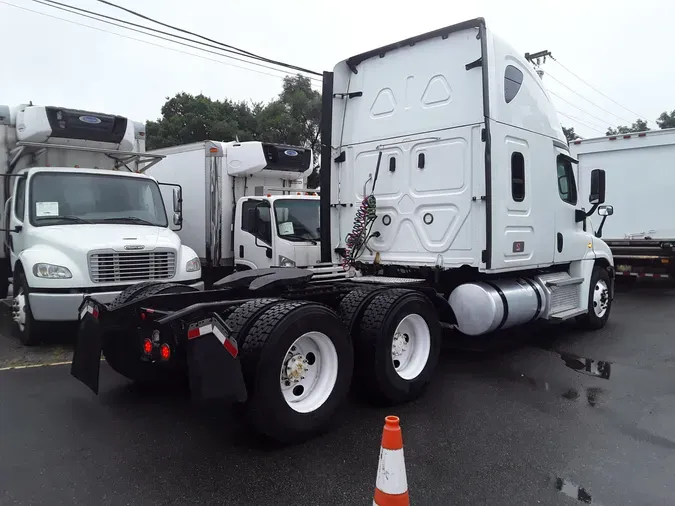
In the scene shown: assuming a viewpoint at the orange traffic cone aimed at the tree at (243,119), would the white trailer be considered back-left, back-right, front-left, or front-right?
front-right

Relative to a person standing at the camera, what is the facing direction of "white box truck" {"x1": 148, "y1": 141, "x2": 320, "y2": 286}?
facing the viewer and to the right of the viewer

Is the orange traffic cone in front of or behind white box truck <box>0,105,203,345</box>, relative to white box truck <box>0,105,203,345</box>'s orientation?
in front

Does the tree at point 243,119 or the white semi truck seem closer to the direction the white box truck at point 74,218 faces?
the white semi truck

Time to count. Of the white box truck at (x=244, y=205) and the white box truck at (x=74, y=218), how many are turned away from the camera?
0

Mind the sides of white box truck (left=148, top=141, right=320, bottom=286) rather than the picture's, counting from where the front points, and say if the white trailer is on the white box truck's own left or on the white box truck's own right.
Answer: on the white box truck's own left

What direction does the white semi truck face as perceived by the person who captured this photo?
facing away from the viewer and to the right of the viewer

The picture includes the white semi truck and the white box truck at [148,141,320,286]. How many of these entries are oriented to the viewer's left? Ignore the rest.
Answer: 0

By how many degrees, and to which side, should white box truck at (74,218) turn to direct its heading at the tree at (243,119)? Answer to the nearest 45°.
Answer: approximately 135° to its left

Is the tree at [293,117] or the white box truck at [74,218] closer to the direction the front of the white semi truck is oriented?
the tree

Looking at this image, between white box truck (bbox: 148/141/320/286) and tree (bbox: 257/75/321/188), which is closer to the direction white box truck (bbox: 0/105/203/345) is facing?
the white box truck

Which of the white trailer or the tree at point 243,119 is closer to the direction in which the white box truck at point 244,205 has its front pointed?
the white trailer

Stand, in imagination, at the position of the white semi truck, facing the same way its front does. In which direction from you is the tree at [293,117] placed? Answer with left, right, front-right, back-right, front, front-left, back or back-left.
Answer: front-left
